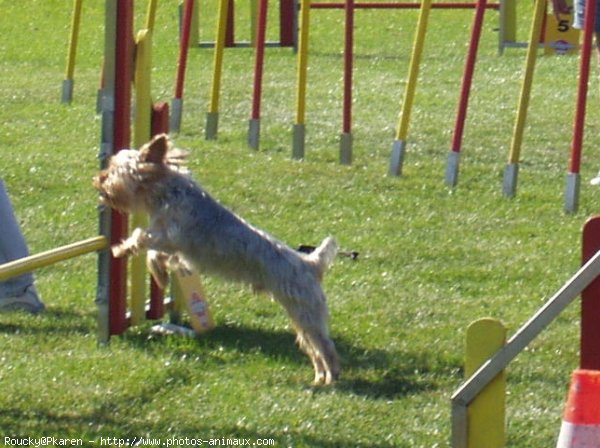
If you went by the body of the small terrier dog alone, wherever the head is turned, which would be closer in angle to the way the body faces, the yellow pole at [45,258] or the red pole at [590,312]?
the yellow pole

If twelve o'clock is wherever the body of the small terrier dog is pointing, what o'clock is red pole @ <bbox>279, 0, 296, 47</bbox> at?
The red pole is roughly at 3 o'clock from the small terrier dog.

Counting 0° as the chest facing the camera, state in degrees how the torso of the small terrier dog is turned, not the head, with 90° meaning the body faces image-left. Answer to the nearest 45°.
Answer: approximately 90°

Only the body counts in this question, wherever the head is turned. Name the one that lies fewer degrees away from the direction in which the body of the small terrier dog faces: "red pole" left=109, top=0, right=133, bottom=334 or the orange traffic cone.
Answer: the red pole

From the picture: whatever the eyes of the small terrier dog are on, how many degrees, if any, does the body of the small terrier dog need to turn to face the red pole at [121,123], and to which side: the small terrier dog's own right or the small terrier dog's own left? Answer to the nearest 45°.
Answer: approximately 45° to the small terrier dog's own right

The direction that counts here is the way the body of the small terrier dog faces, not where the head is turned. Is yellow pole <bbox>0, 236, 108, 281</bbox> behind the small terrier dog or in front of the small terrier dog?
in front

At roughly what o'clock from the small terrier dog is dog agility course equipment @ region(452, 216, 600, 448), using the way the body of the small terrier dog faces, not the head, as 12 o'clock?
The dog agility course equipment is roughly at 8 o'clock from the small terrier dog.

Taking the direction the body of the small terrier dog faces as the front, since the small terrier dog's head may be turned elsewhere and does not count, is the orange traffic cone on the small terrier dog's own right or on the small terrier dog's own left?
on the small terrier dog's own left

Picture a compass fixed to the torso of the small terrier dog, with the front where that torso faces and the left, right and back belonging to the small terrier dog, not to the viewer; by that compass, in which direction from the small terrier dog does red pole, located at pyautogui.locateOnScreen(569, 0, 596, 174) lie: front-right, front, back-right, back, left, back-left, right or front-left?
back-right

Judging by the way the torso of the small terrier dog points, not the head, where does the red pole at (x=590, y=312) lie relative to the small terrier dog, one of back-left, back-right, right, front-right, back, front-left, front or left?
back-left

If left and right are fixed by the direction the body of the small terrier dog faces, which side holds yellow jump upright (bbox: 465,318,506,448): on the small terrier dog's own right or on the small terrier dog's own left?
on the small terrier dog's own left
